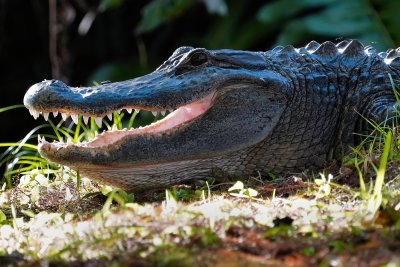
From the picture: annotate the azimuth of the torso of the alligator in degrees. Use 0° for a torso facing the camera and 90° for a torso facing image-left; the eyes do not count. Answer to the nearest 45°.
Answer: approximately 90°
